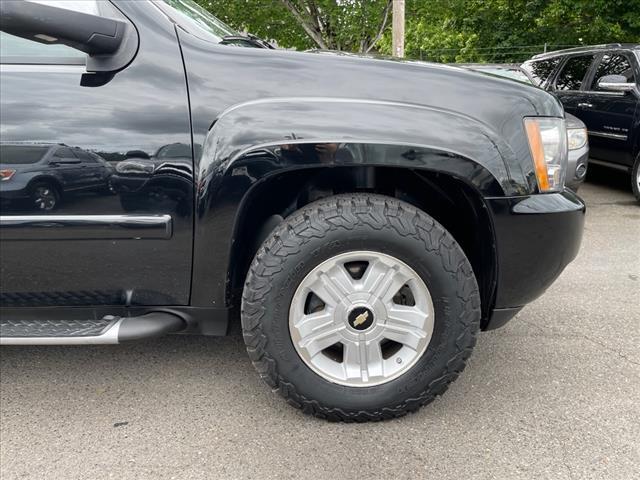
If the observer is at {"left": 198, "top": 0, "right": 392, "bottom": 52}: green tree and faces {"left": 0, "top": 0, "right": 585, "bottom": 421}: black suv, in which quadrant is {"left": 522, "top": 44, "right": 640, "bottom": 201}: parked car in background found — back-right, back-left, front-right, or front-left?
front-left

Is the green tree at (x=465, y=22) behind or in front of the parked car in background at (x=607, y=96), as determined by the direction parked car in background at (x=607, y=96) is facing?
behind

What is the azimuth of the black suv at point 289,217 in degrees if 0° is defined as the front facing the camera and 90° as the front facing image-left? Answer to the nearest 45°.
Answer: approximately 270°

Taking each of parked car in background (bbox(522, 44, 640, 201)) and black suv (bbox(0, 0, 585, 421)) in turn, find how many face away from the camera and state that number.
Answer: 0

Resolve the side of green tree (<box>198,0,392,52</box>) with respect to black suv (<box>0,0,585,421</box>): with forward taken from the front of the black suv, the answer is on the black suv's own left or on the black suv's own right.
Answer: on the black suv's own left

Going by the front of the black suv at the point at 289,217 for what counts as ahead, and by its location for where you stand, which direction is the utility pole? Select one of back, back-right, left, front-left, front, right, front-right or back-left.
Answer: left
